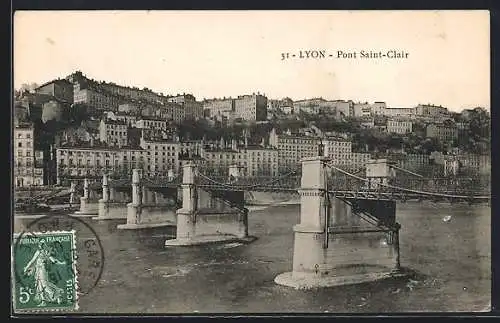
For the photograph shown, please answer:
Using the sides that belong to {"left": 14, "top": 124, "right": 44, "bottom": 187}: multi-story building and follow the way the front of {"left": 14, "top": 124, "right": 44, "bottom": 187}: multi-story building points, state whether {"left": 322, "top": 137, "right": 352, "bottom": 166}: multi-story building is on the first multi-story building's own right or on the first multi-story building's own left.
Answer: on the first multi-story building's own left

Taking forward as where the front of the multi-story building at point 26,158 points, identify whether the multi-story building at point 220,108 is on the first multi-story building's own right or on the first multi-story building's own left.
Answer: on the first multi-story building's own left

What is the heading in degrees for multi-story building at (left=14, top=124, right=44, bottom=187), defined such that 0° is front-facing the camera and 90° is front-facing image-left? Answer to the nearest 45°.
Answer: approximately 0°

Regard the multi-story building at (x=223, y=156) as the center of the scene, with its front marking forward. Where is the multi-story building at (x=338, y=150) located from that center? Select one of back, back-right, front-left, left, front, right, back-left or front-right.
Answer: left

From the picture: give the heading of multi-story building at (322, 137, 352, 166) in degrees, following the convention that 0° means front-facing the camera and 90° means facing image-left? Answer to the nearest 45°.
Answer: approximately 0°

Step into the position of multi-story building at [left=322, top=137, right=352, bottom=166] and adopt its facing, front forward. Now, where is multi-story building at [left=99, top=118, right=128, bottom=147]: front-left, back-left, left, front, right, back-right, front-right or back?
right
